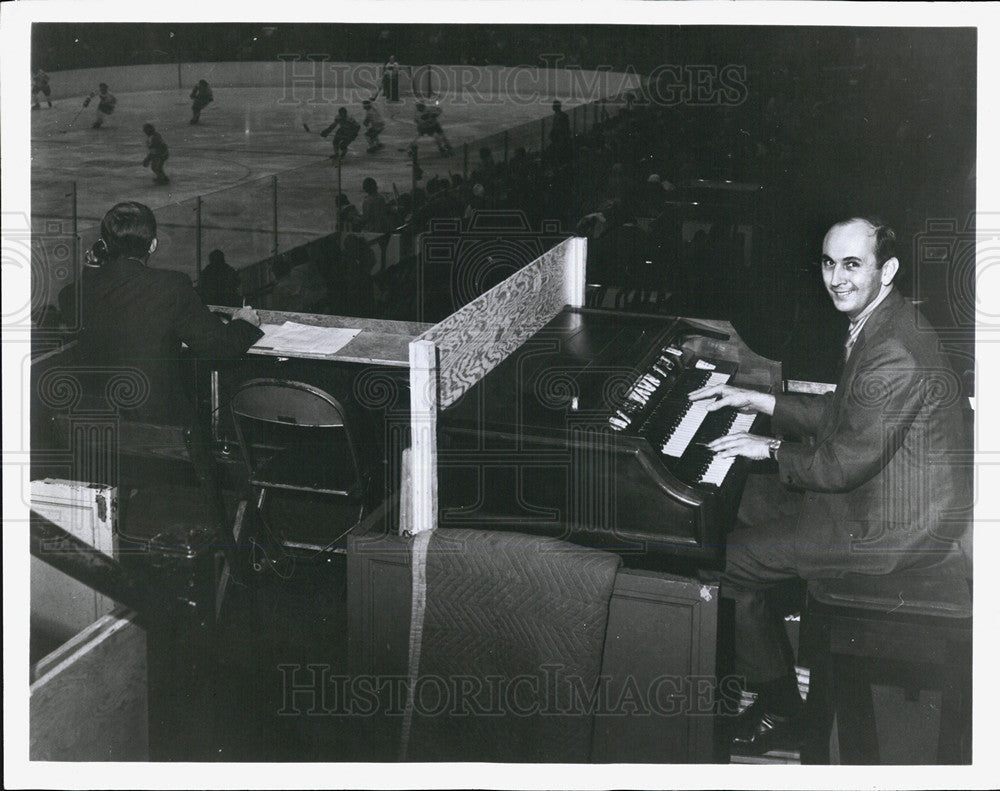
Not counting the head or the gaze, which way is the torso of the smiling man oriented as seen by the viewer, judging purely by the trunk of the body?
to the viewer's left

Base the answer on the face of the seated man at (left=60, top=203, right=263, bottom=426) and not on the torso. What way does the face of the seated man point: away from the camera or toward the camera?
away from the camera

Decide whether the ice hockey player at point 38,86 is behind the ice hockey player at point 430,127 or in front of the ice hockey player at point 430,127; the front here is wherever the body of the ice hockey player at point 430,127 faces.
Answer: in front

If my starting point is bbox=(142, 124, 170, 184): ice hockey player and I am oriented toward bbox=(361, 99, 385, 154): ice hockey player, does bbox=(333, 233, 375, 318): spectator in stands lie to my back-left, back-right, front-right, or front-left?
back-right

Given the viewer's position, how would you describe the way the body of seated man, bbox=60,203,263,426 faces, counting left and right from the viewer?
facing away from the viewer

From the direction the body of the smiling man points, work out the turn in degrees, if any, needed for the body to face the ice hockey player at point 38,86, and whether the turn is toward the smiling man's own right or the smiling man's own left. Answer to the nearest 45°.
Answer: approximately 45° to the smiling man's own right
